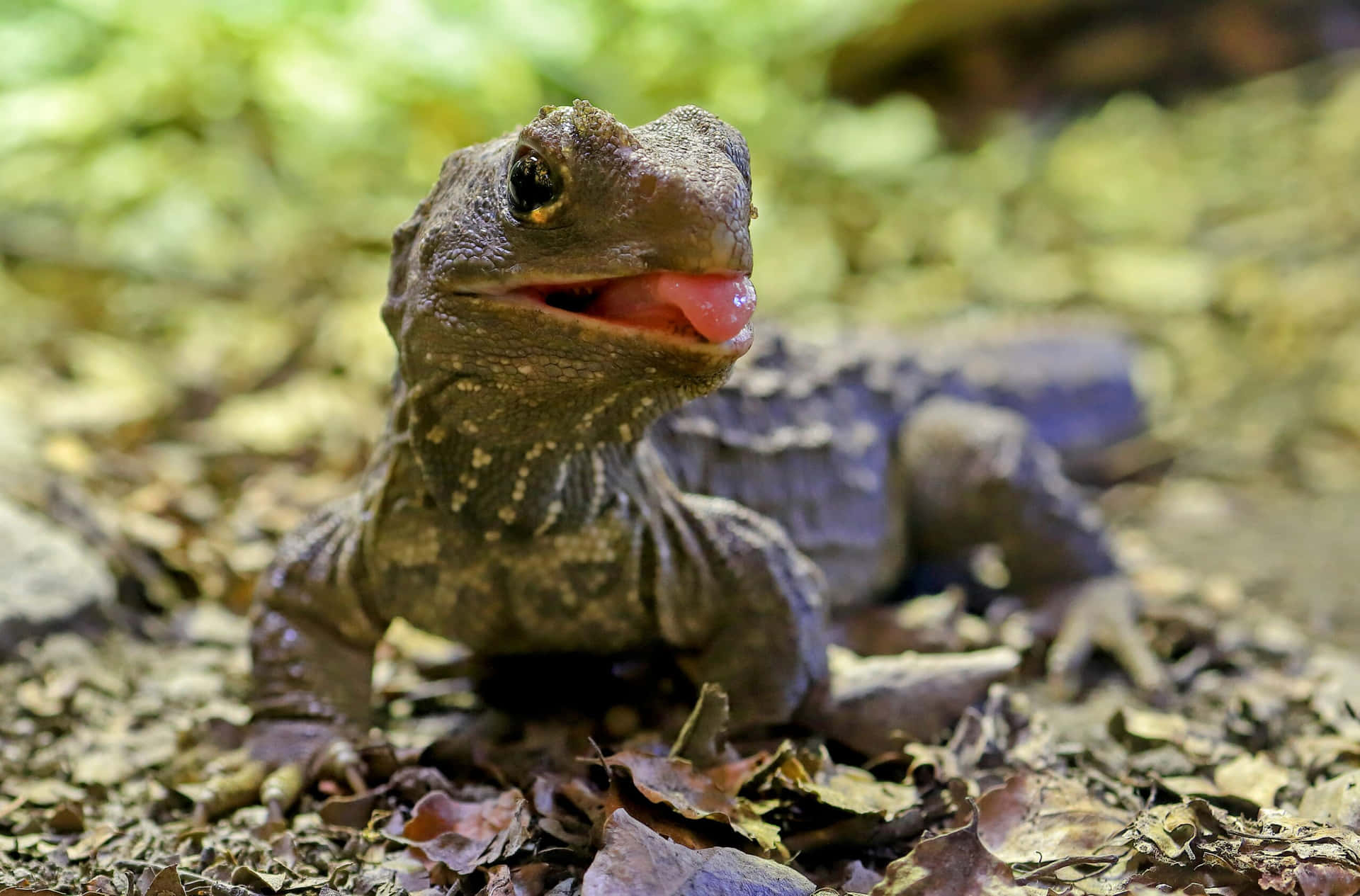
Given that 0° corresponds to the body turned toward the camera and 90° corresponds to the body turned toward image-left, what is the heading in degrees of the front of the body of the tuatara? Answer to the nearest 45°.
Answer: approximately 45°

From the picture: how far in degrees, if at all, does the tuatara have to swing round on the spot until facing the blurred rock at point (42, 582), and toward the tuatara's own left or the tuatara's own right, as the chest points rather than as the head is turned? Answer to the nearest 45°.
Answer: approximately 45° to the tuatara's own right

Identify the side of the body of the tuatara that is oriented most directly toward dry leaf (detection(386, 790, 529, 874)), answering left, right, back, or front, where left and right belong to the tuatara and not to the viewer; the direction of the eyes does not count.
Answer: front

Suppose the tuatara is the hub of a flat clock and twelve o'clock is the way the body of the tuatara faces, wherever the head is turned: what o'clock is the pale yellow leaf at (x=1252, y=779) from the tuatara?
The pale yellow leaf is roughly at 8 o'clock from the tuatara.

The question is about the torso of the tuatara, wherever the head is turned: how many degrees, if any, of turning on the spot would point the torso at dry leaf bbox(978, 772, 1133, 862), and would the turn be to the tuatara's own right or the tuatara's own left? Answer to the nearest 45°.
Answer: approximately 90° to the tuatara's own left

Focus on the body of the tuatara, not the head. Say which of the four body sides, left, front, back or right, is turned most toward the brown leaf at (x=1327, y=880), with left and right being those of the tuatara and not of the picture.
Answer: left

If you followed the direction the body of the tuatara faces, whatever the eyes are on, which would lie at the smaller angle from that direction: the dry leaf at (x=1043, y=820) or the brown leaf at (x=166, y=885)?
the brown leaf

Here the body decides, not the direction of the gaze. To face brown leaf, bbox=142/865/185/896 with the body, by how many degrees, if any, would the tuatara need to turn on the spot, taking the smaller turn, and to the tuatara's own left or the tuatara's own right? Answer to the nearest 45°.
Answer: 0° — it already faces it

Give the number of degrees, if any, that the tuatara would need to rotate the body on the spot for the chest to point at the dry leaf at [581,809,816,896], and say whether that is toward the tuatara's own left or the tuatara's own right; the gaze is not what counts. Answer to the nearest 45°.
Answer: approximately 45° to the tuatara's own left

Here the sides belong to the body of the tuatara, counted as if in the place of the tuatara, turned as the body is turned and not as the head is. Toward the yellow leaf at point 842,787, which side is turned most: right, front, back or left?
left

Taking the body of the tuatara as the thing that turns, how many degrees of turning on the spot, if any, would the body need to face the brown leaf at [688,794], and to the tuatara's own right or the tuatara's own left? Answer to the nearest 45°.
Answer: approximately 45° to the tuatara's own left

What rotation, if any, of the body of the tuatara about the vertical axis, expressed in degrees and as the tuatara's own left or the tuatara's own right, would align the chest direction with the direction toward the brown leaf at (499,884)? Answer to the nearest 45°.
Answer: approximately 45° to the tuatara's own left
